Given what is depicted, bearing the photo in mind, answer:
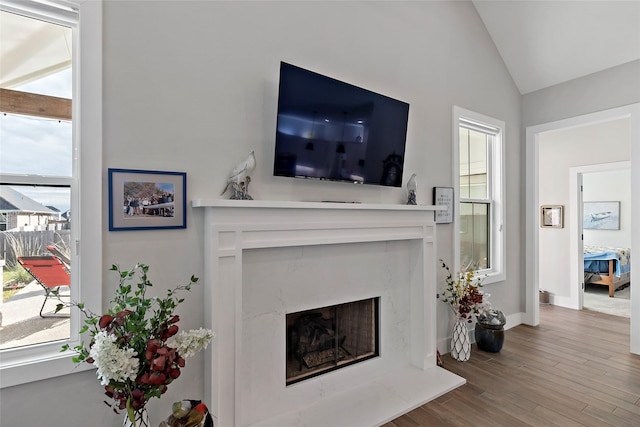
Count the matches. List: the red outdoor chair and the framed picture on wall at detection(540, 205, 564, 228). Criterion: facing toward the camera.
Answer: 1

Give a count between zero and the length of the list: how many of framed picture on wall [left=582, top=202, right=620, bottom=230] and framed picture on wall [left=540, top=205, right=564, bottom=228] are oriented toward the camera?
2

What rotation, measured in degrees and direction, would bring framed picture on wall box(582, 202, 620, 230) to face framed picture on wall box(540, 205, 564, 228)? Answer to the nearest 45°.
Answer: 0° — it already faces it

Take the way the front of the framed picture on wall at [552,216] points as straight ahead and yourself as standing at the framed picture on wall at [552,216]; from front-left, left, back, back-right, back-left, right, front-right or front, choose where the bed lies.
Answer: back-left

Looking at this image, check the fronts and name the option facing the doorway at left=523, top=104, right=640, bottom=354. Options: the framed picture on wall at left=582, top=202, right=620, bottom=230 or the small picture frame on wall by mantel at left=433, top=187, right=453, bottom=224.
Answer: the framed picture on wall

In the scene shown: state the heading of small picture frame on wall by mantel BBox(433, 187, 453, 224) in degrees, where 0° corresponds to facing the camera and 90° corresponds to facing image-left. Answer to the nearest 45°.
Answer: approximately 315°

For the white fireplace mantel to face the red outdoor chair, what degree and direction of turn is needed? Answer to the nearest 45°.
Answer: approximately 90° to its right

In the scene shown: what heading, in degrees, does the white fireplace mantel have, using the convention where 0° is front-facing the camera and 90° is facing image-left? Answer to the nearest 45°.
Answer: approximately 315°

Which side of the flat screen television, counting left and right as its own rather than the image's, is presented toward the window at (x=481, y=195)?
left

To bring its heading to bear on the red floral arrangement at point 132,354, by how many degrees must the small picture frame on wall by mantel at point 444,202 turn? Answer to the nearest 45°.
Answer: approximately 90° to its right

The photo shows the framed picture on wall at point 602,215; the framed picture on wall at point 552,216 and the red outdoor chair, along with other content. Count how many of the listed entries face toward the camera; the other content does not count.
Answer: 2
